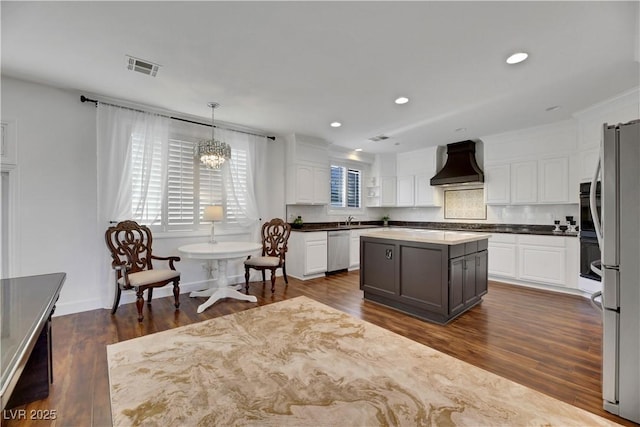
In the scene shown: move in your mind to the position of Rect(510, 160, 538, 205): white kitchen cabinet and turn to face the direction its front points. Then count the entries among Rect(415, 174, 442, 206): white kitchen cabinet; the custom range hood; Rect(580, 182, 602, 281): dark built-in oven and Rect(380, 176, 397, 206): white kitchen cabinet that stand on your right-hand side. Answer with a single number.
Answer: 3

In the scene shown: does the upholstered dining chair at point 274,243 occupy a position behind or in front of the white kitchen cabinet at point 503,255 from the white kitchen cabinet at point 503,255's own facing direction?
in front

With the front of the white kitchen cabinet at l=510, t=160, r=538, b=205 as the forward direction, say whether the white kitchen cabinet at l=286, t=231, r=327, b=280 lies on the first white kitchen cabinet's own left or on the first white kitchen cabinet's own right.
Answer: on the first white kitchen cabinet's own right

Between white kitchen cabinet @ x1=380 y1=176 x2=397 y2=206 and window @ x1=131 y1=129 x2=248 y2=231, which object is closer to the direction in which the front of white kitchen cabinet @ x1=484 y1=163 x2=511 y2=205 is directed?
the window

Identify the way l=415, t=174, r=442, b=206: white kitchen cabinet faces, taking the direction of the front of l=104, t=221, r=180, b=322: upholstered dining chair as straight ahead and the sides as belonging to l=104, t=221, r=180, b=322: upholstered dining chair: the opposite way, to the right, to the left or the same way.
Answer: to the right

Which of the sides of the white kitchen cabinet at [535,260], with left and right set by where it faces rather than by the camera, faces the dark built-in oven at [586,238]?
left

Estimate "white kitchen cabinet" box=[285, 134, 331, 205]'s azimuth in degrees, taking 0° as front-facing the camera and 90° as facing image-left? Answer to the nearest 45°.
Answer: approximately 315°

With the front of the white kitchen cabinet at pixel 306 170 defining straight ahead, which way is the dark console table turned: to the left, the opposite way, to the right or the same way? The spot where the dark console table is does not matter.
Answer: to the left

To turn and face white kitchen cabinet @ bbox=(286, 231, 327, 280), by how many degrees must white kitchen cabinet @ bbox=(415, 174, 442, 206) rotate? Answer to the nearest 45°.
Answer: approximately 45° to its right

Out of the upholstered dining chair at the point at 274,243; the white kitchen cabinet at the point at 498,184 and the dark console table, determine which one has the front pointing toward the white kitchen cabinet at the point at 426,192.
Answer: the dark console table

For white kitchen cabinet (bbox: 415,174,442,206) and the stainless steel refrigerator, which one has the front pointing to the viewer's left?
the stainless steel refrigerator

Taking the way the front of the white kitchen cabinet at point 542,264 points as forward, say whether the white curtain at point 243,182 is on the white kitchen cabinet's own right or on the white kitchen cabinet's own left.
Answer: on the white kitchen cabinet's own right

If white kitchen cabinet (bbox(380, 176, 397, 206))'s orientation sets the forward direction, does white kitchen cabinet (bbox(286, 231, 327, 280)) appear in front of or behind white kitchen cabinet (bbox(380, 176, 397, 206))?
in front

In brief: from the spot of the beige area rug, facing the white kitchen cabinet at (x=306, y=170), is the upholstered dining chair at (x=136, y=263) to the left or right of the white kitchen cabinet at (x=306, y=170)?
left

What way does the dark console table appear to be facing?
to the viewer's right
